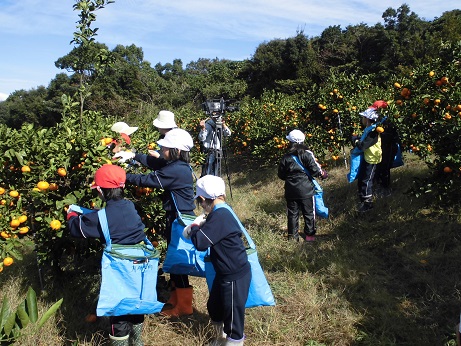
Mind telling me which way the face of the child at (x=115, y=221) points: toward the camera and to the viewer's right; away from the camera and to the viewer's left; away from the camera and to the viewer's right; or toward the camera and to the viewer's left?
away from the camera and to the viewer's left

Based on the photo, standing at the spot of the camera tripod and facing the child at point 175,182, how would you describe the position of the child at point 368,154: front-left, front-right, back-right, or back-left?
front-left

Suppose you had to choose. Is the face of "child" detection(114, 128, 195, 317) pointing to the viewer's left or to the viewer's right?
to the viewer's left

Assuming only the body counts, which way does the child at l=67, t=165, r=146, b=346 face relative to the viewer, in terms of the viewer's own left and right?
facing away from the viewer and to the left of the viewer

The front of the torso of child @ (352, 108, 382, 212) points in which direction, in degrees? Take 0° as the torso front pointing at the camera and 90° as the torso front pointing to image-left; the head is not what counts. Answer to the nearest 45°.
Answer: approximately 90°

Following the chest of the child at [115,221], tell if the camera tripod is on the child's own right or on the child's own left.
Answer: on the child's own right
